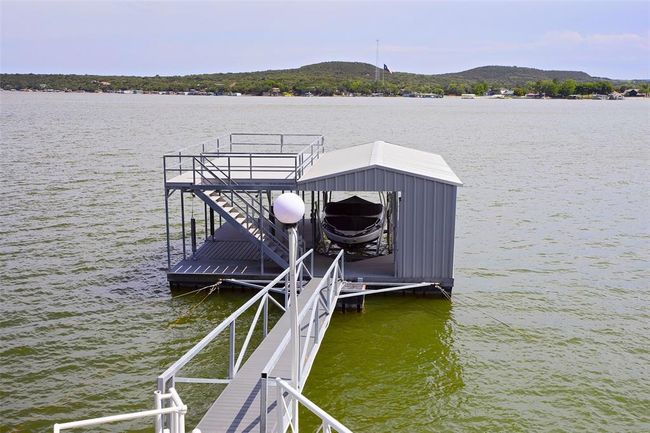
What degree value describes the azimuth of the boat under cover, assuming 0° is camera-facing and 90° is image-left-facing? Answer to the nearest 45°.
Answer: approximately 0°

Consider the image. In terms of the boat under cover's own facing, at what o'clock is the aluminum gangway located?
The aluminum gangway is roughly at 12 o'clock from the boat under cover.
